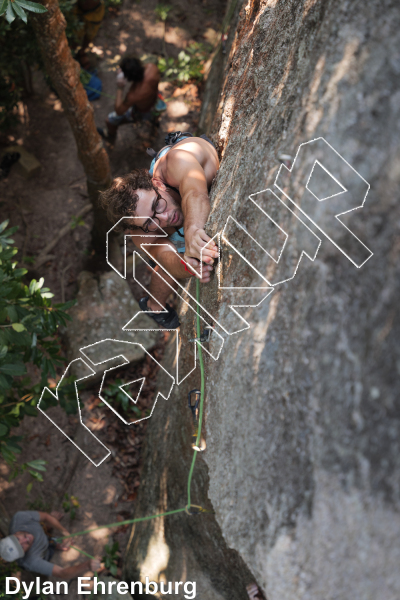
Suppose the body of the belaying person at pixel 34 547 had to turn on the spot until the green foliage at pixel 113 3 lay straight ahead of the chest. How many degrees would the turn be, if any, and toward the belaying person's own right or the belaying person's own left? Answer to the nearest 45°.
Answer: approximately 90° to the belaying person's own left

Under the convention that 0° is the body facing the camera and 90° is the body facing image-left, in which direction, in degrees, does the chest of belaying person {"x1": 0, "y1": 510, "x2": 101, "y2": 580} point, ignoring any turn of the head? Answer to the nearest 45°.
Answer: approximately 270°

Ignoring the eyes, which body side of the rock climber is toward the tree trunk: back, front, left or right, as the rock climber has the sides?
back

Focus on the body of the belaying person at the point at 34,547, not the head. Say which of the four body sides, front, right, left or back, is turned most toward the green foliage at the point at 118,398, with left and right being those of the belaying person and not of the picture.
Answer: left

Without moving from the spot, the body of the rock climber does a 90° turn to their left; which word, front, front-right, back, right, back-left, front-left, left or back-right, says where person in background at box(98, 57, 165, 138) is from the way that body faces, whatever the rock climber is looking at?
front-left

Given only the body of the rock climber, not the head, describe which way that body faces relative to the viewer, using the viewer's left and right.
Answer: facing the viewer and to the right of the viewer

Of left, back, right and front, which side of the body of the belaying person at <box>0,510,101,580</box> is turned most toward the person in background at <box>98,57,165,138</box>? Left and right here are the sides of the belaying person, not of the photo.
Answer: left

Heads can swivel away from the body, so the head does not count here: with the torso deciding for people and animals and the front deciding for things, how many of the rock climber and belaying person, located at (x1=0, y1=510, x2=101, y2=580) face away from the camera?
0
